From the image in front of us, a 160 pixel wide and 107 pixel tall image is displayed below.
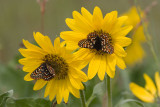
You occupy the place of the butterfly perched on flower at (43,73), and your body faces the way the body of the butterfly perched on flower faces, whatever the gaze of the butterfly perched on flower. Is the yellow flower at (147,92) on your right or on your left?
on your right

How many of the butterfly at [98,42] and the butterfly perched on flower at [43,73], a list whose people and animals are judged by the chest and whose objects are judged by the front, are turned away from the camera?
1
